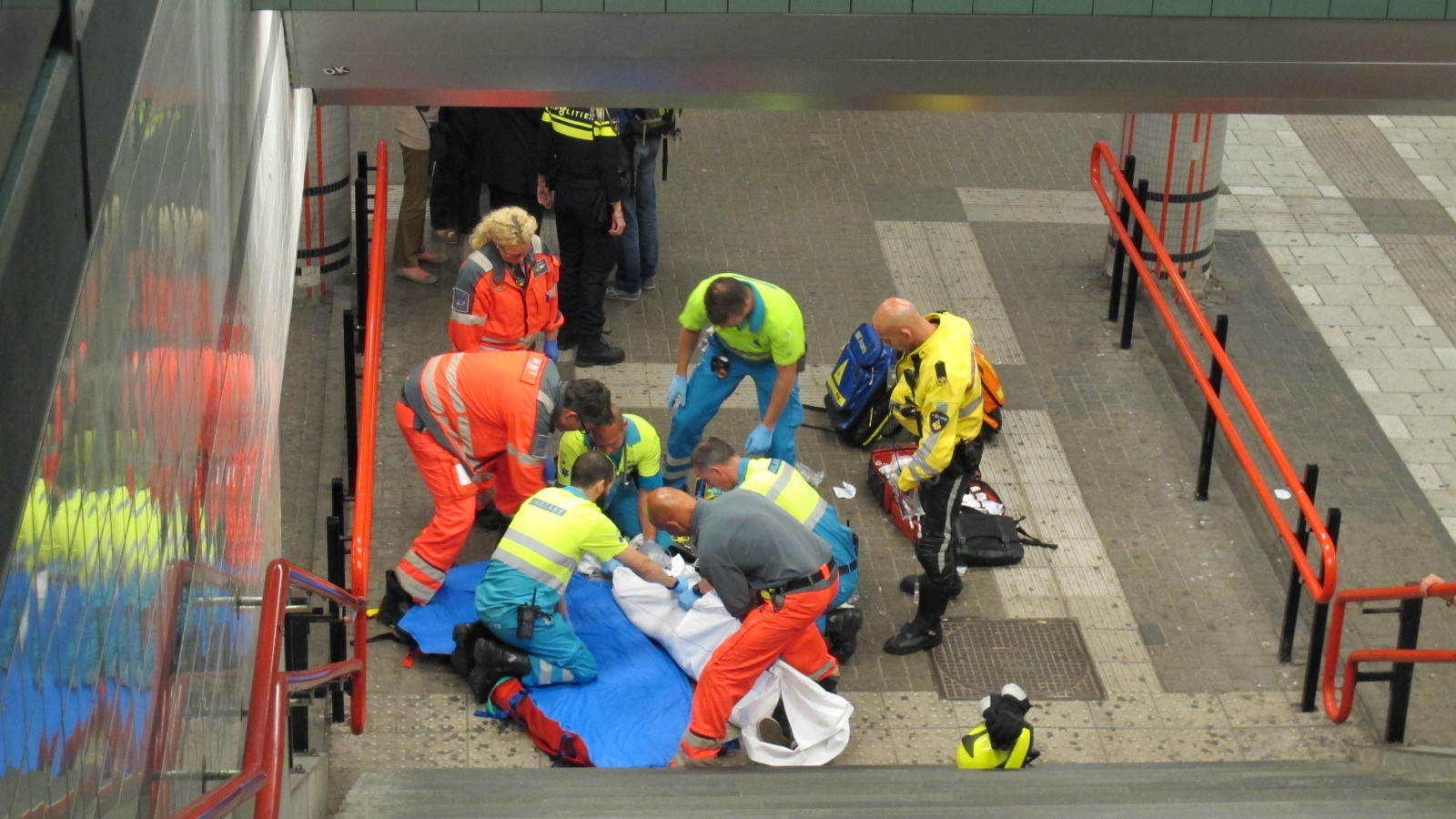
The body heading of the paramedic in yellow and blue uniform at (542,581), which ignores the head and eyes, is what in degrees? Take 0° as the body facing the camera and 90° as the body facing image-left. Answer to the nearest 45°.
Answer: approximately 225°

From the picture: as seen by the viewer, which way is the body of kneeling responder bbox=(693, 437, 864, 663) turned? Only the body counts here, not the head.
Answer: to the viewer's left

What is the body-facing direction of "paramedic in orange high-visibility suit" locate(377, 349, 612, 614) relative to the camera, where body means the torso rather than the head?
to the viewer's right

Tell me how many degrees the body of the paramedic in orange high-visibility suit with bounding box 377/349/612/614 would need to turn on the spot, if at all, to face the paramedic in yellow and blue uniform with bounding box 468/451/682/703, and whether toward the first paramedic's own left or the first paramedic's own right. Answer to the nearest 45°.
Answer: approximately 90° to the first paramedic's own right

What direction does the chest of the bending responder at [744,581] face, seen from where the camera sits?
to the viewer's left

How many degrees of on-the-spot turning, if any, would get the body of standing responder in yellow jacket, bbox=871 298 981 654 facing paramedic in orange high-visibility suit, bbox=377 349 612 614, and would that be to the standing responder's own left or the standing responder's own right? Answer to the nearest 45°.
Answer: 0° — they already face them

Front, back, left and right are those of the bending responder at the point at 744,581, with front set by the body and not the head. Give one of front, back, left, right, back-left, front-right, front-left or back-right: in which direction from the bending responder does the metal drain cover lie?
back-right

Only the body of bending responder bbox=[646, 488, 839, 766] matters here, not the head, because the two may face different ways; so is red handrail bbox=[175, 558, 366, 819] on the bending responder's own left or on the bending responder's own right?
on the bending responder's own left

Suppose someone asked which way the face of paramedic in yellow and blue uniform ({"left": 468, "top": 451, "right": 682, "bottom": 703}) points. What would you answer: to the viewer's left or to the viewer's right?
to the viewer's right

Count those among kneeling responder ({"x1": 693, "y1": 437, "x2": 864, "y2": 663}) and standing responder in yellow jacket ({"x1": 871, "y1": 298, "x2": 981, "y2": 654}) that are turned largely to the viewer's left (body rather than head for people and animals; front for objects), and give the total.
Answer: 2
